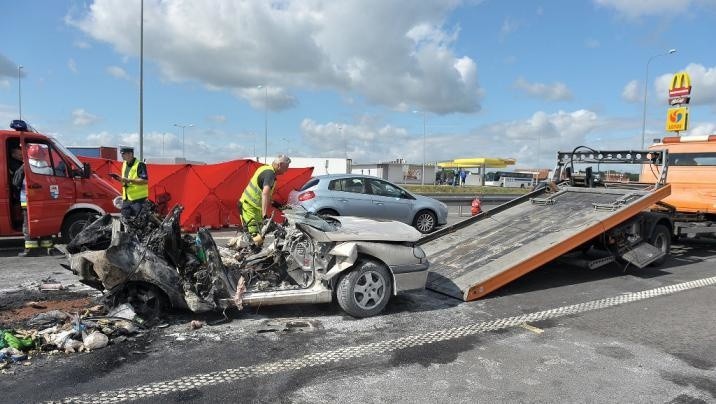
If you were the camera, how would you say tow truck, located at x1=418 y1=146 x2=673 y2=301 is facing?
facing away from the viewer and to the right of the viewer

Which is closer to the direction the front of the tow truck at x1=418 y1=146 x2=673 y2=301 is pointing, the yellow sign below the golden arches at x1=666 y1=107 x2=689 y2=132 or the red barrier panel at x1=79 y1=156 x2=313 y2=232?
the yellow sign below the golden arches

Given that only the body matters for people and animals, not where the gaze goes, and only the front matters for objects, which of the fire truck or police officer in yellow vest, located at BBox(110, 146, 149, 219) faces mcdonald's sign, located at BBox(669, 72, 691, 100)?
the fire truck

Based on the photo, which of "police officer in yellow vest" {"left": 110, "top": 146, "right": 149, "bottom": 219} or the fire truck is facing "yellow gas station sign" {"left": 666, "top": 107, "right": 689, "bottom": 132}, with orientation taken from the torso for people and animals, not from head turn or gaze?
the fire truck

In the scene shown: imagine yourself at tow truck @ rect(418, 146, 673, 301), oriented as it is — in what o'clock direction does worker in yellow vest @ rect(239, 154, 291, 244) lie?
The worker in yellow vest is roughly at 6 o'clock from the tow truck.

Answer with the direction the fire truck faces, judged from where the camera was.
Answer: facing to the right of the viewer
